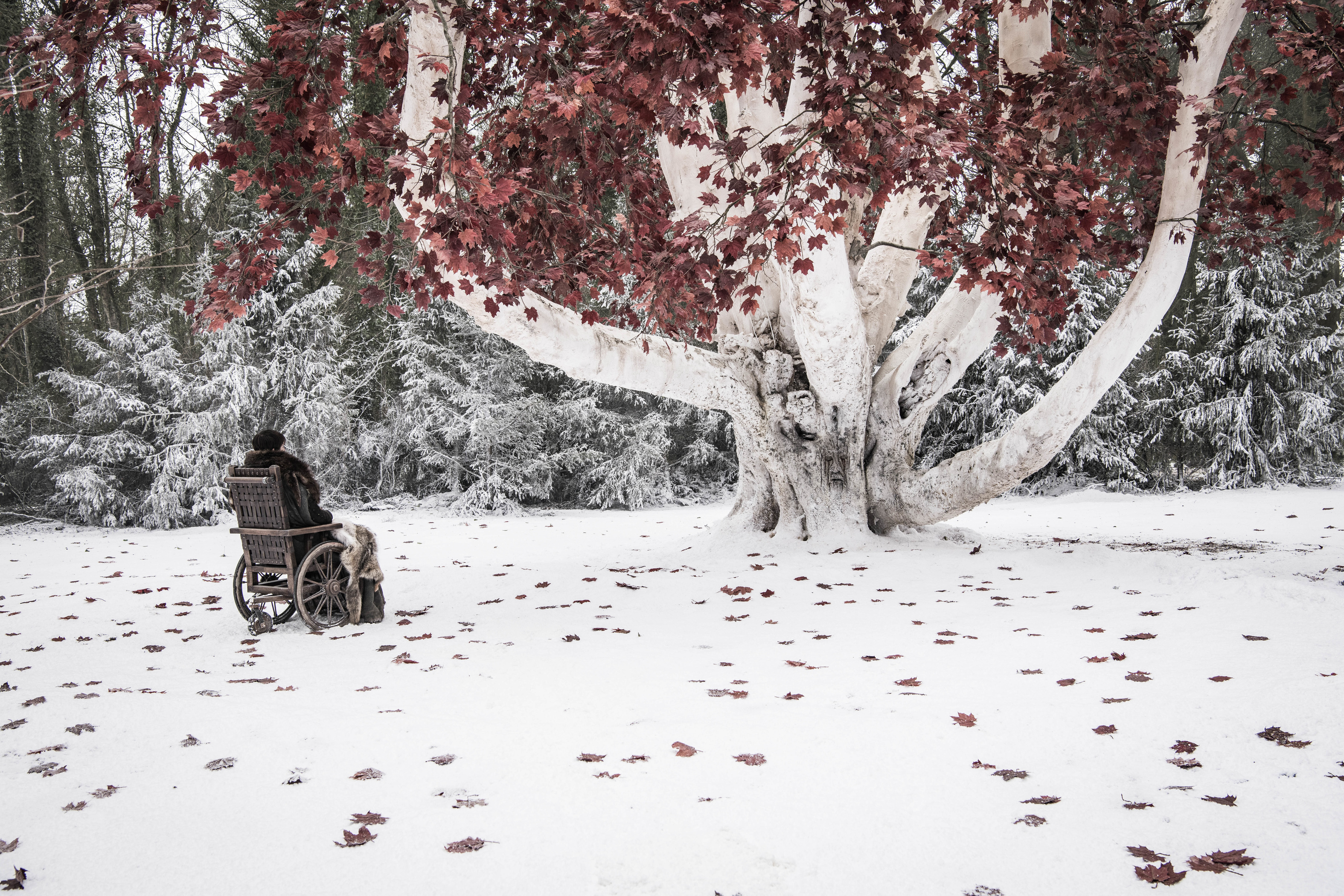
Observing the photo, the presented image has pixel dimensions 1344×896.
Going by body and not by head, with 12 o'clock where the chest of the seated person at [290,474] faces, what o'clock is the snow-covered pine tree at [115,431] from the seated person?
The snow-covered pine tree is roughly at 10 o'clock from the seated person.

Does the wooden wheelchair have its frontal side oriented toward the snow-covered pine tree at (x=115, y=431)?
no

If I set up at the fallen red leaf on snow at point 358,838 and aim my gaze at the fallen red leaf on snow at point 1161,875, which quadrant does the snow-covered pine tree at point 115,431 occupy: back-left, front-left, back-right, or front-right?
back-left

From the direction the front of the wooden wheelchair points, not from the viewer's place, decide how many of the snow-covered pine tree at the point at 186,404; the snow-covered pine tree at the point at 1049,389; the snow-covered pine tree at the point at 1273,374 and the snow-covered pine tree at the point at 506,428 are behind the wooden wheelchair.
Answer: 0

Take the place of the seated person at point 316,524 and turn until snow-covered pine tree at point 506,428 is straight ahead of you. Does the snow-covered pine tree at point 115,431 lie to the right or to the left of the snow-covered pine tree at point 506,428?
left

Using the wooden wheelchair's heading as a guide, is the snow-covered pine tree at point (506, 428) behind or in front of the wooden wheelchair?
in front

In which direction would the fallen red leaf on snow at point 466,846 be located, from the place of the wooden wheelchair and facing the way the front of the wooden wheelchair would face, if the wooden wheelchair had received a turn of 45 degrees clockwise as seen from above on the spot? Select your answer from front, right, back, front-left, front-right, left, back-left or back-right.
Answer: right

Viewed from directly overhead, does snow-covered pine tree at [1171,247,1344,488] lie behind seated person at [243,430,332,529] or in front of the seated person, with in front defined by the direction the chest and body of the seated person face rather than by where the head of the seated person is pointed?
in front

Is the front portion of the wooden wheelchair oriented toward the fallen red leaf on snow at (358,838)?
no

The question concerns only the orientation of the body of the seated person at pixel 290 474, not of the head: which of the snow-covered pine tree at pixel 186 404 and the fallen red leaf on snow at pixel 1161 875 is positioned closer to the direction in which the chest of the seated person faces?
the snow-covered pine tree

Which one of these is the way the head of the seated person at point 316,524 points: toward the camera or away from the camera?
away from the camera

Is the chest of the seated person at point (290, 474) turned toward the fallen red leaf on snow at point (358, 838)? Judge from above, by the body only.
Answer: no

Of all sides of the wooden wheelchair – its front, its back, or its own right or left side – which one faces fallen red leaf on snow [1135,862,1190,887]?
right

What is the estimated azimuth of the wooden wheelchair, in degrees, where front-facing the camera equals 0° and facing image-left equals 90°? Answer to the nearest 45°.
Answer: approximately 225°

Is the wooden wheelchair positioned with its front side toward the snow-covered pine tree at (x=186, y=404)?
no

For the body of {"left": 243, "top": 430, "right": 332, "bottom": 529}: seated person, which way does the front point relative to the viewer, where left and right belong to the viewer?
facing away from the viewer and to the right of the viewer

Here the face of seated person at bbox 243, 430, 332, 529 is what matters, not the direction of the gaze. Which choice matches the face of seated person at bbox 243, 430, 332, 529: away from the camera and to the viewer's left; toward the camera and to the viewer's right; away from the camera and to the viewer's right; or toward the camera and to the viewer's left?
away from the camera and to the viewer's right

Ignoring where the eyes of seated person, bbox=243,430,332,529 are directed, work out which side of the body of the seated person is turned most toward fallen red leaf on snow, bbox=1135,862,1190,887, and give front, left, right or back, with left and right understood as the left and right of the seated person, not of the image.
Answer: right
